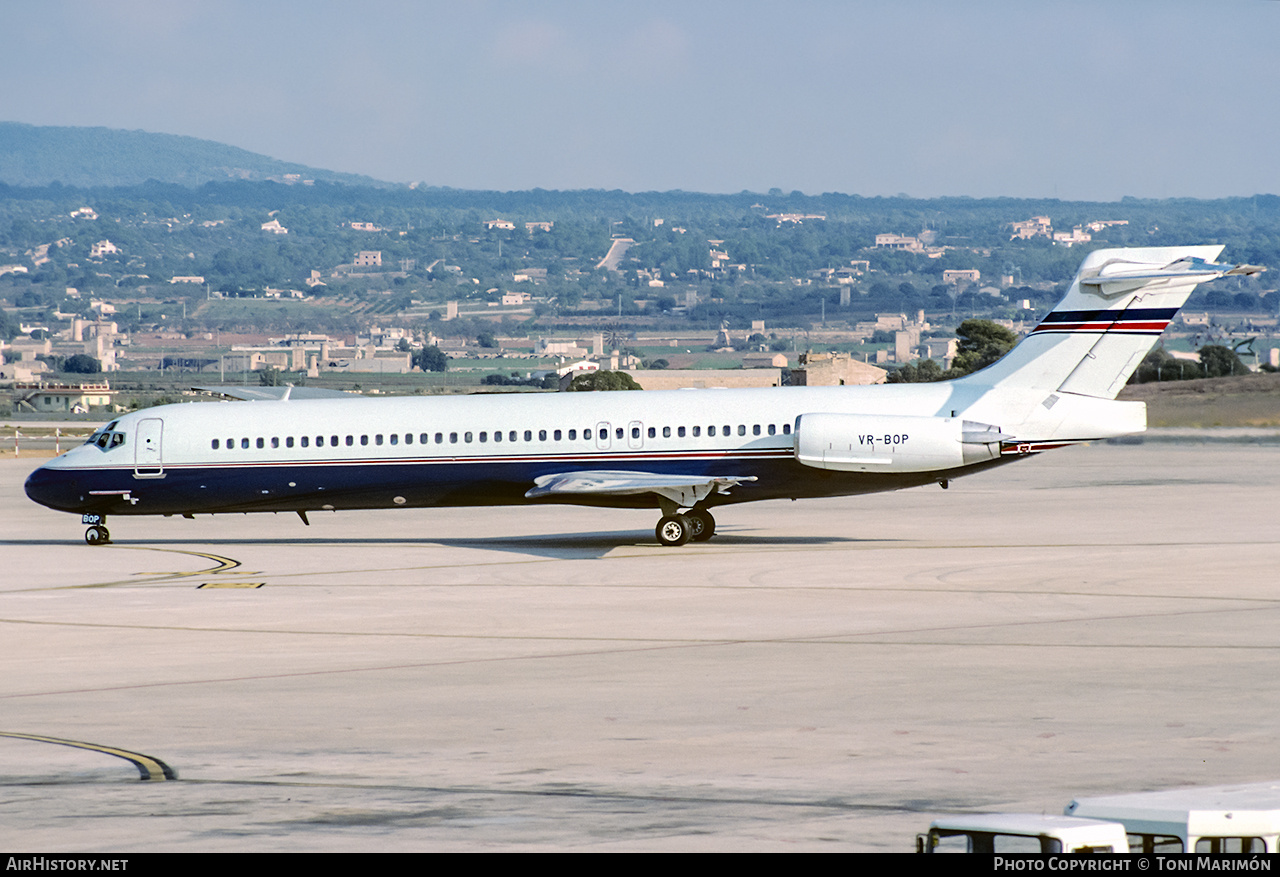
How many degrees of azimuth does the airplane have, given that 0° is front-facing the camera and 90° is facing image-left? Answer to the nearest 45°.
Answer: approximately 90°

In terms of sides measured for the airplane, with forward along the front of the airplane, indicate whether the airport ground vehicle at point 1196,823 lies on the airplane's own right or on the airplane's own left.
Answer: on the airplane's own left

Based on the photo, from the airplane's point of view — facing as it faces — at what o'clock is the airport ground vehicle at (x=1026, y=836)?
The airport ground vehicle is roughly at 9 o'clock from the airplane.
